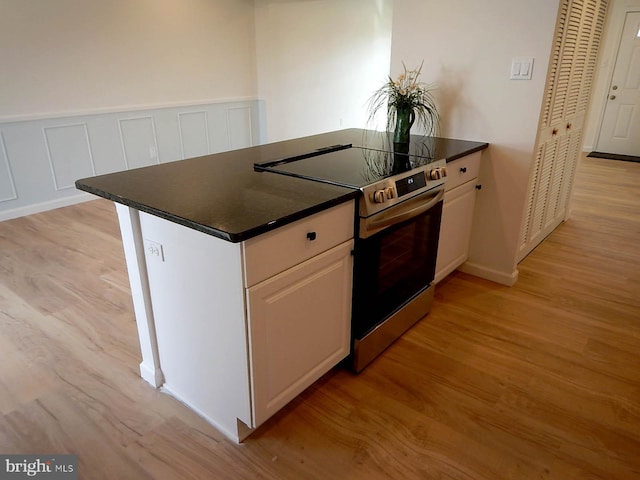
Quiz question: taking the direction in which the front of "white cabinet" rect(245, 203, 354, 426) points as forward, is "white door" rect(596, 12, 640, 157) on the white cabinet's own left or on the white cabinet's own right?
on the white cabinet's own left

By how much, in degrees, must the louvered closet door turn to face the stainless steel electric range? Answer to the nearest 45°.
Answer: approximately 45° to its right

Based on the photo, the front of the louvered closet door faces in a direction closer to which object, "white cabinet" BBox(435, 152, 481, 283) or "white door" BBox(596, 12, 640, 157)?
the white cabinet

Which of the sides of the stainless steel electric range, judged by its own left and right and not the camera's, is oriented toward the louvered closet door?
left

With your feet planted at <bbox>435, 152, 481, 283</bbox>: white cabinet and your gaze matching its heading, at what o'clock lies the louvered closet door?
The louvered closet door is roughly at 9 o'clock from the white cabinet.

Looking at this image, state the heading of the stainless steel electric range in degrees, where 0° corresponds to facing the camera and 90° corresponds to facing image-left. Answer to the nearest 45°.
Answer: approximately 315°

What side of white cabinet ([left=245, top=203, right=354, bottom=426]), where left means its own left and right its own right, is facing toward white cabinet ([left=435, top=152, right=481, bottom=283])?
left

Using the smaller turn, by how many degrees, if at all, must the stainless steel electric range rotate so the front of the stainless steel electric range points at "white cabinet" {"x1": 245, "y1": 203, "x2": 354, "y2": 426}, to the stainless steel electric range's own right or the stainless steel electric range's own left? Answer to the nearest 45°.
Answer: approximately 90° to the stainless steel electric range's own right

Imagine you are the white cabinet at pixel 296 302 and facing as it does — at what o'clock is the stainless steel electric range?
The stainless steel electric range is roughly at 9 o'clock from the white cabinet.
